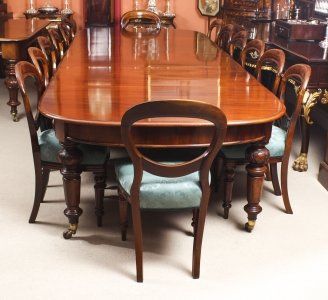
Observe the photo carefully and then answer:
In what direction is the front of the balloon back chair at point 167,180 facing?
away from the camera

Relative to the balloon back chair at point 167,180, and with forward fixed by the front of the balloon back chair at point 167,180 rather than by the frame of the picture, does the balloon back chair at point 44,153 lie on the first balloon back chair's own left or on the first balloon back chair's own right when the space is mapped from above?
on the first balloon back chair's own left

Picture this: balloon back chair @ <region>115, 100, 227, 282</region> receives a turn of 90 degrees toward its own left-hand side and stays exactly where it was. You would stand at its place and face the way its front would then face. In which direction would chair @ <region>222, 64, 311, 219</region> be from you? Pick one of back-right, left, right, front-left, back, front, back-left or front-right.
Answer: back-right
